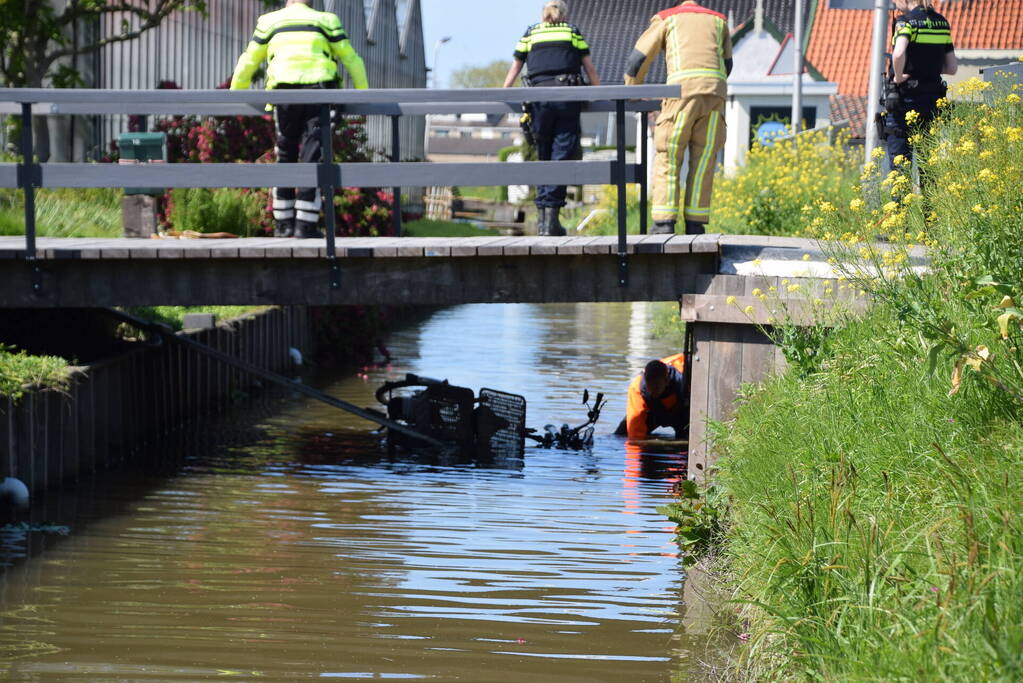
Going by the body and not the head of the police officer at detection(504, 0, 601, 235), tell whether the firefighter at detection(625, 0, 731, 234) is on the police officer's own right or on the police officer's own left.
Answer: on the police officer's own right

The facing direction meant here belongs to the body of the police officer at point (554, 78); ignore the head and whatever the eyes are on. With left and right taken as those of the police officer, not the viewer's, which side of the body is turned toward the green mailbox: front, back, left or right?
left

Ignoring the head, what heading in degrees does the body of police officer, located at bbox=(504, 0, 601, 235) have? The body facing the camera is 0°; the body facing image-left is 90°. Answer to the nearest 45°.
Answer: approximately 180°

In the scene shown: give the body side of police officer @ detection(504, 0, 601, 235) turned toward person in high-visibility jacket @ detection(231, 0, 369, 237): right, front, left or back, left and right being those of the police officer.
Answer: left

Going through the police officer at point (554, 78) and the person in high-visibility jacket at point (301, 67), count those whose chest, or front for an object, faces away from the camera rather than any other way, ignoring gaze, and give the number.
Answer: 2

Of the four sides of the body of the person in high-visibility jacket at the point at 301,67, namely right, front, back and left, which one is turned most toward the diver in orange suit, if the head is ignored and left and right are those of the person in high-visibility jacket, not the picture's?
right

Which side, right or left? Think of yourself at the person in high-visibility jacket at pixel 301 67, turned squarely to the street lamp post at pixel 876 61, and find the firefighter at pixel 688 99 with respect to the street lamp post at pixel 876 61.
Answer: right

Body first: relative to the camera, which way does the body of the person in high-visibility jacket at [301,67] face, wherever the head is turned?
away from the camera

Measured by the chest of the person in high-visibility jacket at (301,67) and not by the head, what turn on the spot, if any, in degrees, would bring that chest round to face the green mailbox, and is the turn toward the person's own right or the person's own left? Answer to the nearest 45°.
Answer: approximately 45° to the person's own left
